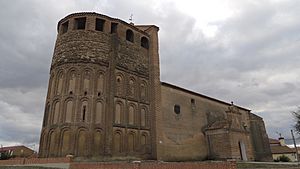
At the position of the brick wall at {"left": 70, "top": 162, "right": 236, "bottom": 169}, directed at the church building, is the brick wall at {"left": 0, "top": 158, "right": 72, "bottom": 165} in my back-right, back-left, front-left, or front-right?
front-left

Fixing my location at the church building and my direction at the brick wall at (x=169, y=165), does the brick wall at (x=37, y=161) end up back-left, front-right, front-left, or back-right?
front-right

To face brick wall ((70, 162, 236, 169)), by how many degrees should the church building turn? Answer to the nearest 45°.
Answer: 0° — it already faces it

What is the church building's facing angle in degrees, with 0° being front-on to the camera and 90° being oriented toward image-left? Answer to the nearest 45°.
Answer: approximately 315°

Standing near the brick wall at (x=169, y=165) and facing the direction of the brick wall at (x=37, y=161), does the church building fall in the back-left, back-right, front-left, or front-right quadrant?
front-right

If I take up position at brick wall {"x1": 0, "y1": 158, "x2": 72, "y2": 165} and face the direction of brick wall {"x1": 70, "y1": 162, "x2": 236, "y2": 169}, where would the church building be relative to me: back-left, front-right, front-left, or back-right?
front-left

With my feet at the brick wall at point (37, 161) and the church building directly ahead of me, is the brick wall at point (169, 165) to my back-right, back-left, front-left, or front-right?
front-right

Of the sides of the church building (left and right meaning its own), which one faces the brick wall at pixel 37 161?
right
